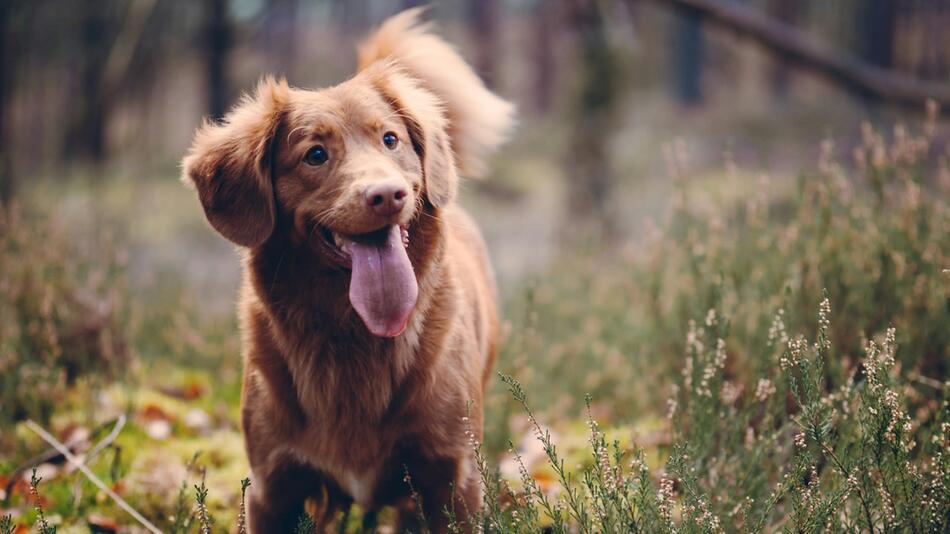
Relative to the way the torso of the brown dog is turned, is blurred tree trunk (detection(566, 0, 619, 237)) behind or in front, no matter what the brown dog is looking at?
behind

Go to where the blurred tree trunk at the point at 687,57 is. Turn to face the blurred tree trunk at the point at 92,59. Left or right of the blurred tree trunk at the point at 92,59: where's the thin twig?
left

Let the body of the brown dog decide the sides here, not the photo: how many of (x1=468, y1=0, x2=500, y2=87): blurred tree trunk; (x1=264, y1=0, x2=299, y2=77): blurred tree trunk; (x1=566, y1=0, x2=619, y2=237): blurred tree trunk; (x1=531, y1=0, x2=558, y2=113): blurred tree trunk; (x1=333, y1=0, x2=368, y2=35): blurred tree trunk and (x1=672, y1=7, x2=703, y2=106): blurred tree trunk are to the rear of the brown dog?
6

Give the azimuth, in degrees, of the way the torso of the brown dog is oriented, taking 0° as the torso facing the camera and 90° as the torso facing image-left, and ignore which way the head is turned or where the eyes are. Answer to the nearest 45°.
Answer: approximately 0°

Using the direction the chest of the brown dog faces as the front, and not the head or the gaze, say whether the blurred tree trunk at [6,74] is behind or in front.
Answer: behind

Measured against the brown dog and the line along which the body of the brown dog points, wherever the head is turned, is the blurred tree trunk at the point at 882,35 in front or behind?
behind

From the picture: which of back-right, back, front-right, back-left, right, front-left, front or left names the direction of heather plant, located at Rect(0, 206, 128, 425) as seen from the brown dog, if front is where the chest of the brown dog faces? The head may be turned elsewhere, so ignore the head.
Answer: back-right

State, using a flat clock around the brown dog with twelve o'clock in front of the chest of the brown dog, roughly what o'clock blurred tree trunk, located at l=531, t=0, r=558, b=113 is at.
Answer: The blurred tree trunk is roughly at 6 o'clock from the brown dog.

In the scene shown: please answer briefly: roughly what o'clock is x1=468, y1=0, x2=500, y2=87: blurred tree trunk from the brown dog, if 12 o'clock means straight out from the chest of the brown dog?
The blurred tree trunk is roughly at 6 o'clock from the brown dog.

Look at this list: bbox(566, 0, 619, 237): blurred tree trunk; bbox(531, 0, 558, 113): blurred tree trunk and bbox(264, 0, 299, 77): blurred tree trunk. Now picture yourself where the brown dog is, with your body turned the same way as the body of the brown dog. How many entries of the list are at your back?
3

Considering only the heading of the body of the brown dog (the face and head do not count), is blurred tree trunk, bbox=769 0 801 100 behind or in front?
behind
